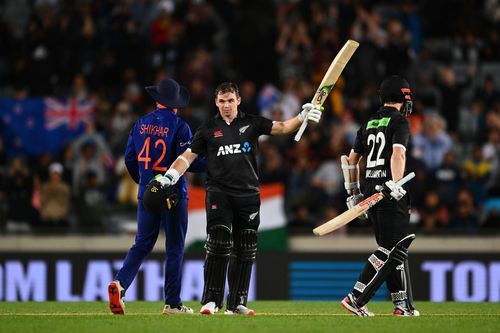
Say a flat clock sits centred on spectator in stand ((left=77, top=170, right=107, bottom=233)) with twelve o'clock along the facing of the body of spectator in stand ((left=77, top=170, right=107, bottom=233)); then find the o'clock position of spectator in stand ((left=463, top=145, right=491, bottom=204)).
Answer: spectator in stand ((left=463, top=145, right=491, bottom=204)) is roughly at 9 o'clock from spectator in stand ((left=77, top=170, right=107, bottom=233)).

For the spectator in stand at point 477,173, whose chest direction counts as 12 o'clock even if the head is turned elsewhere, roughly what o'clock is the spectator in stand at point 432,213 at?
the spectator in stand at point 432,213 is roughly at 1 o'clock from the spectator in stand at point 477,173.

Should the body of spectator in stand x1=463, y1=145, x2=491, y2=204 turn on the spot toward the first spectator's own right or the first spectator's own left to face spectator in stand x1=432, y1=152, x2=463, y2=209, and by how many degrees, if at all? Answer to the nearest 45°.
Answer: approximately 45° to the first spectator's own right

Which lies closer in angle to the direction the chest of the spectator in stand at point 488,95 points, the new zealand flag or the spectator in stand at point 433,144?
the spectator in stand

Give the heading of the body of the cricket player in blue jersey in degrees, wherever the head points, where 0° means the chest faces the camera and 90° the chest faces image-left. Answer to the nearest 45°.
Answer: approximately 225°

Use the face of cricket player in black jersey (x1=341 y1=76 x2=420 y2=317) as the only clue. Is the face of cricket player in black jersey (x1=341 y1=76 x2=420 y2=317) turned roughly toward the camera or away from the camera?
away from the camera

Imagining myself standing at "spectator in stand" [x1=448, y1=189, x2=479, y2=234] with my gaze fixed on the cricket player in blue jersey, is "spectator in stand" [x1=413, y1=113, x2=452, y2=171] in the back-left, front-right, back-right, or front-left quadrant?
back-right

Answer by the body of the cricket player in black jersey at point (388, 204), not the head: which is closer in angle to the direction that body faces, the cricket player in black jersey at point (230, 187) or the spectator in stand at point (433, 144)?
the spectator in stand

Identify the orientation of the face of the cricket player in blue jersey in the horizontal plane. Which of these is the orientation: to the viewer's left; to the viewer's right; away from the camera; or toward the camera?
away from the camera

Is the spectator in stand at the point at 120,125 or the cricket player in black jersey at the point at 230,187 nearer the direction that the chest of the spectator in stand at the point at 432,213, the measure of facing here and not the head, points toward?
the cricket player in black jersey

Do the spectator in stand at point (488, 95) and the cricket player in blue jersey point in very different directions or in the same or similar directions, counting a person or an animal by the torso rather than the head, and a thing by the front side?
very different directions
